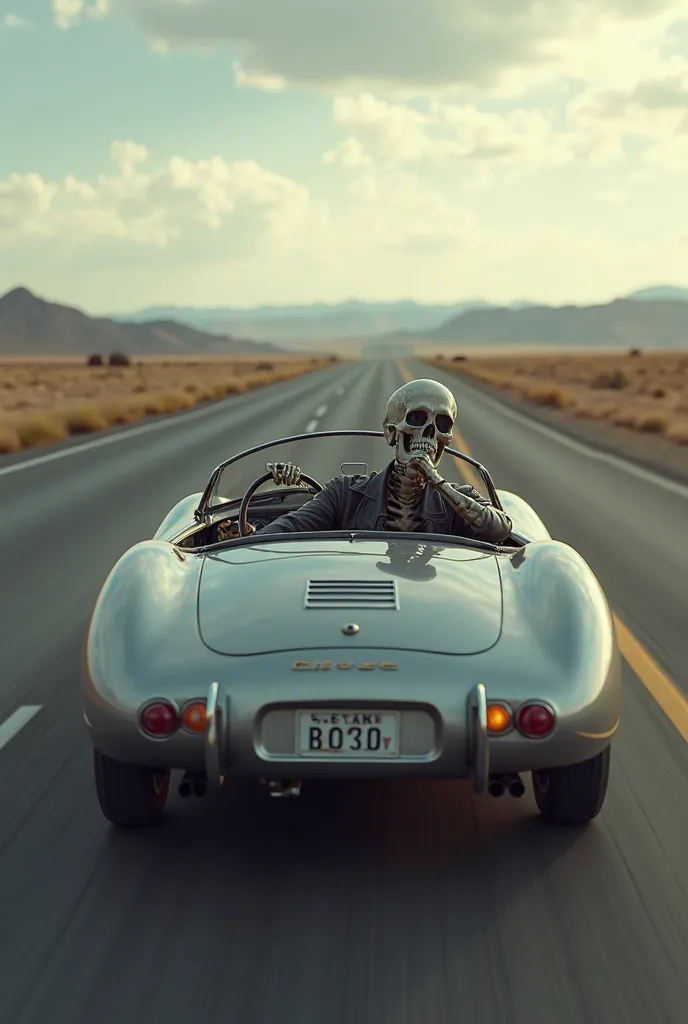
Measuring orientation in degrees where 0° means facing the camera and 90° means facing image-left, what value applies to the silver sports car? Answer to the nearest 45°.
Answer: approximately 180°

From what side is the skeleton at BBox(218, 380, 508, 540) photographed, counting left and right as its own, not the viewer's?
front
